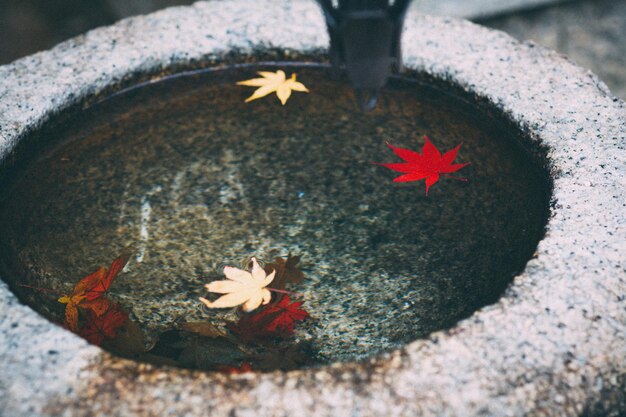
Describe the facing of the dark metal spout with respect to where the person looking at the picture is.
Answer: facing the viewer

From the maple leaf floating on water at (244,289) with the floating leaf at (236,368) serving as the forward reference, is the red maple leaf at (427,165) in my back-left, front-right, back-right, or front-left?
back-left
